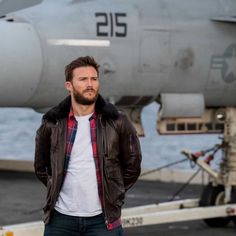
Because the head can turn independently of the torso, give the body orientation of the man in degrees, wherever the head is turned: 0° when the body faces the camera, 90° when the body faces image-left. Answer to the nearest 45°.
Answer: approximately 0°

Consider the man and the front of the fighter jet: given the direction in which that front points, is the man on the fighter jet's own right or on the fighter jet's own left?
on the fighter jet's own left

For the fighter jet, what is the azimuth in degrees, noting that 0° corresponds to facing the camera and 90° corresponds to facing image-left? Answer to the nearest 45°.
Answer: approximately 90°

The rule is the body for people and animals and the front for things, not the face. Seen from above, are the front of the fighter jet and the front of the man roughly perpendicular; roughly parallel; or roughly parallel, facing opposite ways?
roughly perpendicular

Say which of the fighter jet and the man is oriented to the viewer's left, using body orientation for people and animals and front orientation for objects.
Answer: the fighter jet

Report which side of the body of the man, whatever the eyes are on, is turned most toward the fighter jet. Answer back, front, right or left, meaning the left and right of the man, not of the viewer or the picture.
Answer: back

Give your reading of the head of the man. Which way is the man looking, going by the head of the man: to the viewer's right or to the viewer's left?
to the viewer's right

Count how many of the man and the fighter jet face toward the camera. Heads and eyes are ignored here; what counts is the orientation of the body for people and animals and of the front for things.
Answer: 1
